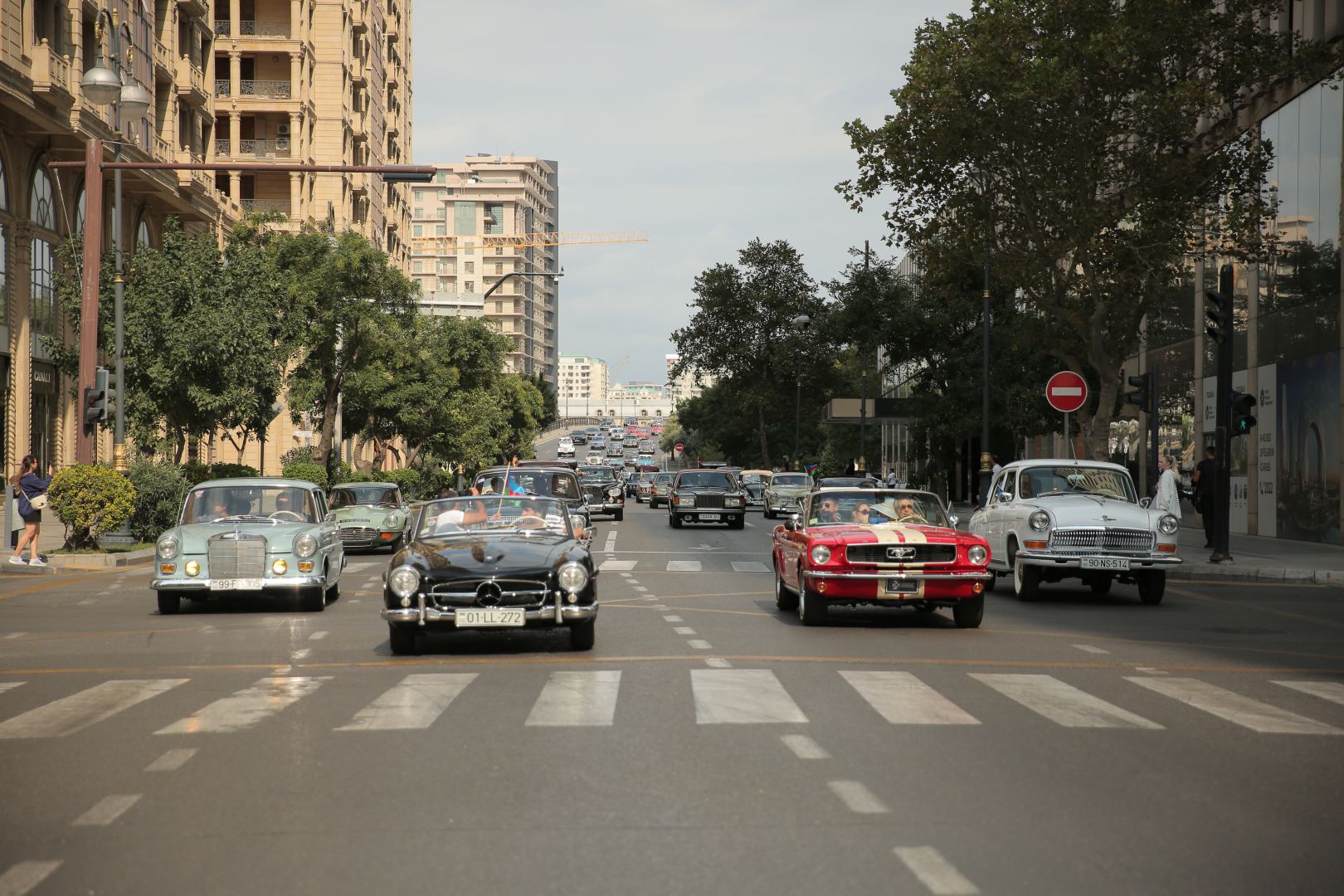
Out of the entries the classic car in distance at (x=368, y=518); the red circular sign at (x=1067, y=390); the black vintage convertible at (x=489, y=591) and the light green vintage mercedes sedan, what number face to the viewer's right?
0

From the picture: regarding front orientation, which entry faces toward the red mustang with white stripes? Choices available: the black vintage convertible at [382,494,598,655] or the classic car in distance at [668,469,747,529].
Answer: the classic car in distance

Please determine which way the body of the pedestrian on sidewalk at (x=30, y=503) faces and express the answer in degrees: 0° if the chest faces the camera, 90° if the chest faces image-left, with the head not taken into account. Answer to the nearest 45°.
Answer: approximately 270°

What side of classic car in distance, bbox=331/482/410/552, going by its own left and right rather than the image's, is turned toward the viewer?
front

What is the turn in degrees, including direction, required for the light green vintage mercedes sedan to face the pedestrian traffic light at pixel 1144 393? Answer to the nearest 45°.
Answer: approximately 90° to its left

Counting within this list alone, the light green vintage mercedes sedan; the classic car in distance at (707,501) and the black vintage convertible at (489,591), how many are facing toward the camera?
3

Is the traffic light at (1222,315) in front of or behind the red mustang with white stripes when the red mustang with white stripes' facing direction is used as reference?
behind

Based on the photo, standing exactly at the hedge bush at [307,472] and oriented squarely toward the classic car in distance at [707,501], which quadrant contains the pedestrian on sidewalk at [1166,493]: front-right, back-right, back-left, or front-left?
front-right

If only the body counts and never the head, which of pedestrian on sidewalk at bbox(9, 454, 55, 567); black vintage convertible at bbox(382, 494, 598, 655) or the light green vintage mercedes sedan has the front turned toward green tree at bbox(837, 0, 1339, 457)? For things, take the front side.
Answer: the pedestrian on sidewalk

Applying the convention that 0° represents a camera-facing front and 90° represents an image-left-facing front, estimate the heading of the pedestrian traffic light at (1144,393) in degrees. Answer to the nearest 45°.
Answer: approximately 90°

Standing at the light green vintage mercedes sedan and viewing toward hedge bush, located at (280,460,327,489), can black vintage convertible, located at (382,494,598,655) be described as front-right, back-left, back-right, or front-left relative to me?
back-right

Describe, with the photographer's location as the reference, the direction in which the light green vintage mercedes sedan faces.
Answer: facing the viewer
